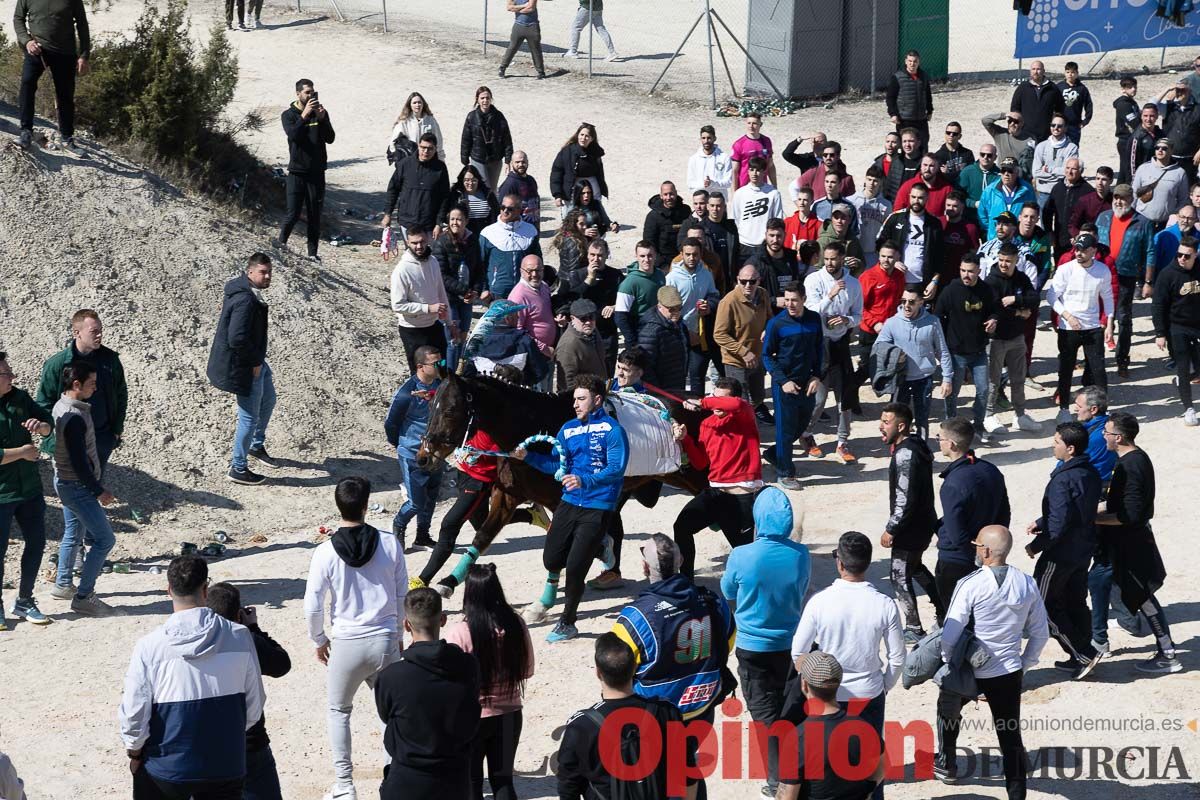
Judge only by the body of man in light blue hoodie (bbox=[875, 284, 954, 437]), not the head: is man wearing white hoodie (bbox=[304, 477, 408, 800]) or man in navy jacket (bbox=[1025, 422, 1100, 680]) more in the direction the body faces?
the man wearing white hoodie

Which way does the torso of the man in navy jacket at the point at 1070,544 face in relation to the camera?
to the viewer's left

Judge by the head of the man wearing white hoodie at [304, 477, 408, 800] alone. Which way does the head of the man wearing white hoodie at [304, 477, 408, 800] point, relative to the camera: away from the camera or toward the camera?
away from the camera

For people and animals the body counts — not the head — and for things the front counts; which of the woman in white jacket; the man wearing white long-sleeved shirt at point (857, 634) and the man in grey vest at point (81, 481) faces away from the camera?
the man wearing white long-sleeved shirt

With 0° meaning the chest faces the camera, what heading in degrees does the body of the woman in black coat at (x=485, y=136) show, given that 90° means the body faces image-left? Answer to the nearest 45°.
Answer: approximately 0°

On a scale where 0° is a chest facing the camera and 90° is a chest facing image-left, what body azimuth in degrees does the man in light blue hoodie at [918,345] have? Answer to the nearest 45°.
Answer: approximately 45°

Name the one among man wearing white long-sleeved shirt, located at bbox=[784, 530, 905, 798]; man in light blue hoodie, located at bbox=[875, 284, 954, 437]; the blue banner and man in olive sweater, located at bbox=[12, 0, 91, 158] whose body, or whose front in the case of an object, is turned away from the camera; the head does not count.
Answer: the man wearing white long-sleeved shirt

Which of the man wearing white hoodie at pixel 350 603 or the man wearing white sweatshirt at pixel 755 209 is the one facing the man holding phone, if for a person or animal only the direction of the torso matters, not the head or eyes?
the man wearing white hoodie at pixel 350 603

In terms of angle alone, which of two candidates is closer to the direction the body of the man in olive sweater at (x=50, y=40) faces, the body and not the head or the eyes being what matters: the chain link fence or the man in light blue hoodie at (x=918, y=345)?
the man in light blue hoodie

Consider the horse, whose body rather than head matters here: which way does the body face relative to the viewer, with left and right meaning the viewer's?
facing to the left of the viewer

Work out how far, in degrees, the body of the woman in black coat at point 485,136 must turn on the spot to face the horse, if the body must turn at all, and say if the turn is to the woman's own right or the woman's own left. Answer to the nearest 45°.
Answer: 0° — they already face it

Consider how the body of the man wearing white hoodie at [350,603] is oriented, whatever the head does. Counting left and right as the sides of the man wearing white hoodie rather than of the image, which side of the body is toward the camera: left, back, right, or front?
back

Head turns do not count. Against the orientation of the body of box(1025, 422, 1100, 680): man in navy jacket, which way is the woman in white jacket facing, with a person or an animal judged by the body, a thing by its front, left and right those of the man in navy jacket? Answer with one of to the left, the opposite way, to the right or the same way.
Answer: to the left

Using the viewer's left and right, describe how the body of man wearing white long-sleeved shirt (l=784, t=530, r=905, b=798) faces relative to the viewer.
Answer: facing away from the viewer

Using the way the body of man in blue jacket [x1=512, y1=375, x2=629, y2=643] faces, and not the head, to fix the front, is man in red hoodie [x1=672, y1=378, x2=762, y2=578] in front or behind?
behind

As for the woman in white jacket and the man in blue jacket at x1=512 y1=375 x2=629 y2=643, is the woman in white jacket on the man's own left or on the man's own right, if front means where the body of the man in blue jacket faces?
on the man's own right
